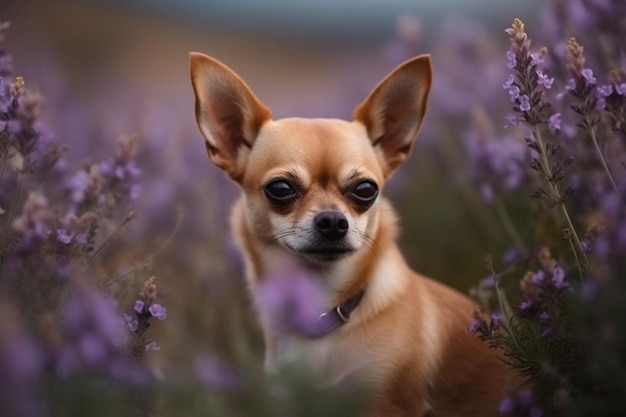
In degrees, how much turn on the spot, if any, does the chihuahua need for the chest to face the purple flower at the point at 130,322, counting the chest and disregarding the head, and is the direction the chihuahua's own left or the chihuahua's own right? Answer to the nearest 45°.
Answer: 0° — it already faces it

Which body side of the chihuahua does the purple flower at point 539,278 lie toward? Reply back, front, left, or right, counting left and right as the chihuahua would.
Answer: left

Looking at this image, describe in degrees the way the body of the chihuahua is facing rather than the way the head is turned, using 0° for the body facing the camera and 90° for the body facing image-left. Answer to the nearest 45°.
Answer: approximately 45°

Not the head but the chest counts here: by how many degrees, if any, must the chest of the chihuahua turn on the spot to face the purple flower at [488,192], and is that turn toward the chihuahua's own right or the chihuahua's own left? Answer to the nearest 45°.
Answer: approximately 180°

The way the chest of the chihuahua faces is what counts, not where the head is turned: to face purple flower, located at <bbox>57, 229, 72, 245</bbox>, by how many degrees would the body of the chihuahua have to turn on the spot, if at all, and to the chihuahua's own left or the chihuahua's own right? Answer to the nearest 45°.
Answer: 0° — it already faces it
